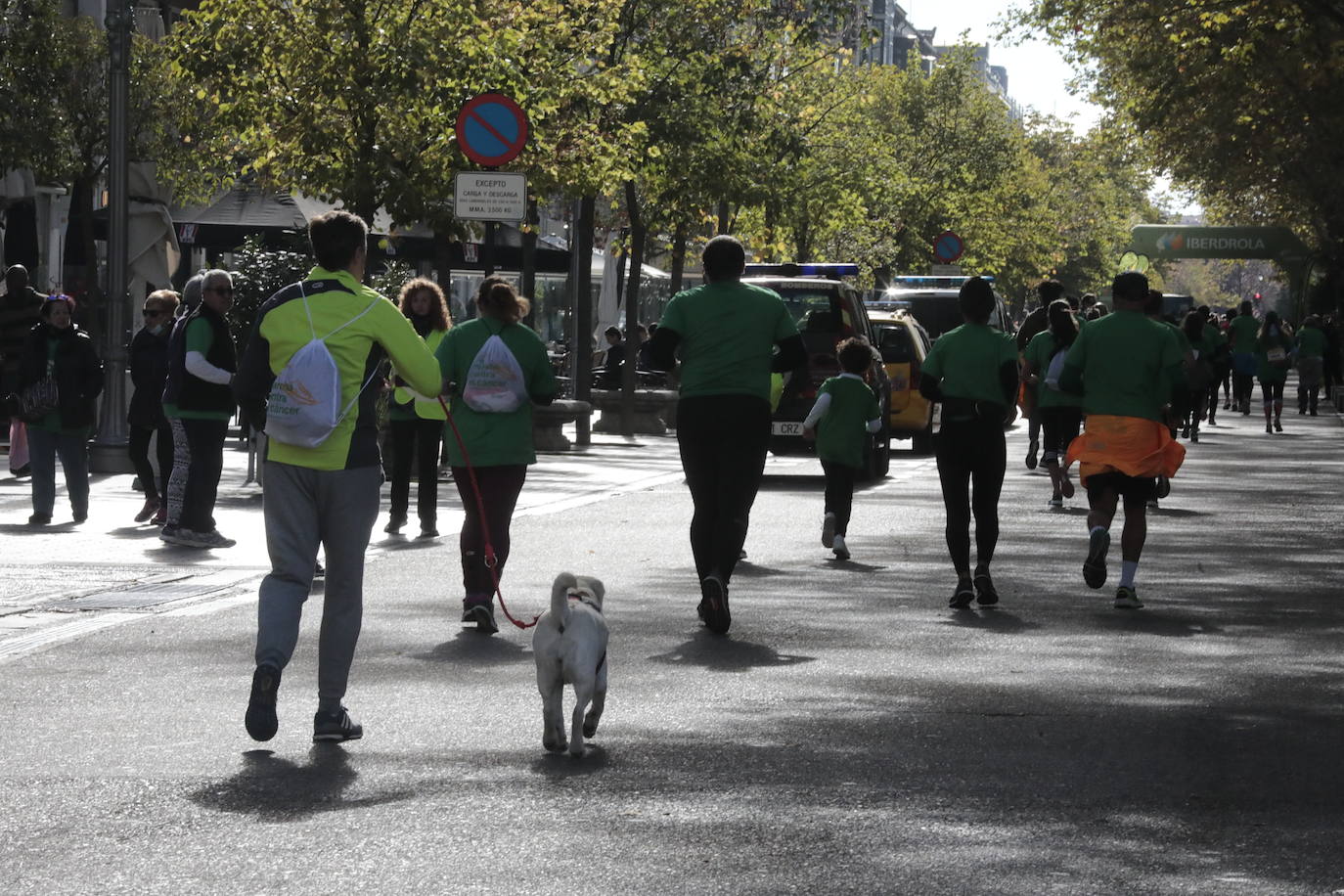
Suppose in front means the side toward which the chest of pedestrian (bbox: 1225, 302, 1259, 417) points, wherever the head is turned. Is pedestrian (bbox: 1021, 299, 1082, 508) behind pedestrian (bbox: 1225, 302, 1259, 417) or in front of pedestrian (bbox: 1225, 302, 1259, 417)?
behind

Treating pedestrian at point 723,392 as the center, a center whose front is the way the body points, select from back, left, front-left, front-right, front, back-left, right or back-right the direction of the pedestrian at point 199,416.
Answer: front-left

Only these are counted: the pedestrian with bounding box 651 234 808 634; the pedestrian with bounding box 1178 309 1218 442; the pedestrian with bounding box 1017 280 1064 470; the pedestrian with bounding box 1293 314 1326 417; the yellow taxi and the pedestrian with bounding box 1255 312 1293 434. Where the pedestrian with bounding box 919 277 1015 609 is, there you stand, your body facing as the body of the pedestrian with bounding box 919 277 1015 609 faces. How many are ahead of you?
5

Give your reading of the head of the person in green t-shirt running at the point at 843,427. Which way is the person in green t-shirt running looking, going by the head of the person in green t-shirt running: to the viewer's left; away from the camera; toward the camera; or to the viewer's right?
away from the camera

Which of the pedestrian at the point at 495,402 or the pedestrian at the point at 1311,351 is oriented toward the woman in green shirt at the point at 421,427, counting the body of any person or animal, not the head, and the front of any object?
the pedestrian at the point at 495,402

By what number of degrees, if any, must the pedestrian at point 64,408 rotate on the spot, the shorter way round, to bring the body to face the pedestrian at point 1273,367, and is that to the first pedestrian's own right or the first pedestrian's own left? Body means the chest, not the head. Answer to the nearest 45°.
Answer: approximately 135° to the first pedestrian's own left

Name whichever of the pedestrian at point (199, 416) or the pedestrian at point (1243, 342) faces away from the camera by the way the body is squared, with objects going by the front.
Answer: the pedestrian at point (1243, 342)

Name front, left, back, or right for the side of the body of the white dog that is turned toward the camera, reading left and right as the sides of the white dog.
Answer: back

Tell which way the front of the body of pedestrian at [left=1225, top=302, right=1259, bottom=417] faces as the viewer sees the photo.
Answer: away from the camera

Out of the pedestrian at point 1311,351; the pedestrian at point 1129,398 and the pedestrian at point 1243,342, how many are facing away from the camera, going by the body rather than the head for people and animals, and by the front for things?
3

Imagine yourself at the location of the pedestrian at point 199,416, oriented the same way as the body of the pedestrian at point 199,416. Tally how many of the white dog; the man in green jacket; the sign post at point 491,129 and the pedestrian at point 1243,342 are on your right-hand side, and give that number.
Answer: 2

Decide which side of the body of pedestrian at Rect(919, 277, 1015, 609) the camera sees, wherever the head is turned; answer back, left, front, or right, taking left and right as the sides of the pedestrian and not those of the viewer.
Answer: back

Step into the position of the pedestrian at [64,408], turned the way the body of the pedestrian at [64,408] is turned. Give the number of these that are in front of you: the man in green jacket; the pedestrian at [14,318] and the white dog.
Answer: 2

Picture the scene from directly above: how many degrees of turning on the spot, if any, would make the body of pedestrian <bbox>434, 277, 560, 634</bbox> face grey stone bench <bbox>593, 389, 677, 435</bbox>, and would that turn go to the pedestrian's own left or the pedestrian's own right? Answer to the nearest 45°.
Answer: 0° — they already face it

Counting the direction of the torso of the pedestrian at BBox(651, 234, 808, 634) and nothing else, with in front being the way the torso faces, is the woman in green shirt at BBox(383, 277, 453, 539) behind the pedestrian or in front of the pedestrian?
in front

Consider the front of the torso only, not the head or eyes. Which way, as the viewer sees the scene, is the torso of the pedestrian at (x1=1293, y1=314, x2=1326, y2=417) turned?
away from the camera

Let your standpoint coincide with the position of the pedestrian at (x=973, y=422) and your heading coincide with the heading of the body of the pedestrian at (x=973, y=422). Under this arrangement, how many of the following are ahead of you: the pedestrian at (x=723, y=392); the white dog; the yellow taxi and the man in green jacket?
1

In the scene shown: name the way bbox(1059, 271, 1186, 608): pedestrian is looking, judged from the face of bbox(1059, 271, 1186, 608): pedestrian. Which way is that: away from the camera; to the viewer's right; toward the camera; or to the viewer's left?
away from the camera

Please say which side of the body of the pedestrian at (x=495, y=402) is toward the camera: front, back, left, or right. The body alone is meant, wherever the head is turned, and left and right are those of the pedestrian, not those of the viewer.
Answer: back
